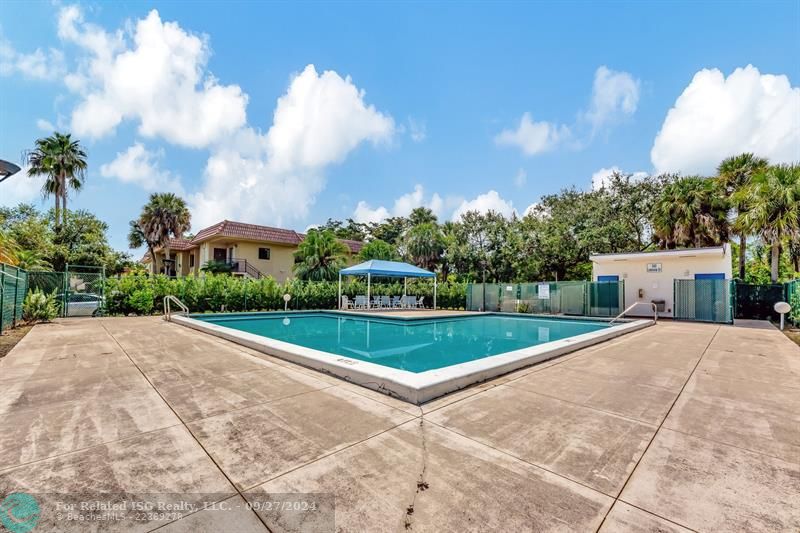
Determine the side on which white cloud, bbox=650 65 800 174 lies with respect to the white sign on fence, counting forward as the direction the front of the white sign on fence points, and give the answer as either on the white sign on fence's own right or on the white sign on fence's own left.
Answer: on the white sign on fence's own left

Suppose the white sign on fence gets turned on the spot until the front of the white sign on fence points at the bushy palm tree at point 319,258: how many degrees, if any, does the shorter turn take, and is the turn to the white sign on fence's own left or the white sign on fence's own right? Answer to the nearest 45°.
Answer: approximately 90° to the white sign on fence's own right

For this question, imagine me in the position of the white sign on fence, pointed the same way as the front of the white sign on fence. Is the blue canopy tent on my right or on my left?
on my right

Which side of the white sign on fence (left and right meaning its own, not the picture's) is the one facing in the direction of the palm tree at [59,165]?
right

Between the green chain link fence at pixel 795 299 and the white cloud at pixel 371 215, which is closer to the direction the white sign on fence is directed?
the green chain link fence

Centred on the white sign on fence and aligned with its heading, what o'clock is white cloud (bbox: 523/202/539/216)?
The white cloud is roughly at 6 o'clock from the white sign on fence.

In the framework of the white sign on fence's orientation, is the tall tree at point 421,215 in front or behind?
behind

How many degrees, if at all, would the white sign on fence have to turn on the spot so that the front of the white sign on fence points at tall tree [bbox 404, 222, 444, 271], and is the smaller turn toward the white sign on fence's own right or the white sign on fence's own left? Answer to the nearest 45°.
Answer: approximately 135° to the white sign on fence's own right

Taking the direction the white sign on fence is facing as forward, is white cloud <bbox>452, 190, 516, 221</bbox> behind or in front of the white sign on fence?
behind

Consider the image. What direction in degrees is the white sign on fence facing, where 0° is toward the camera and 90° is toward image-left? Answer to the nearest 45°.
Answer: approximately 0°

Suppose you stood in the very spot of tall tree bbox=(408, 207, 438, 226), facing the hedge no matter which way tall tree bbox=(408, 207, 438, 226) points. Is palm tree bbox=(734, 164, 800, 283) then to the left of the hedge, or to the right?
left
